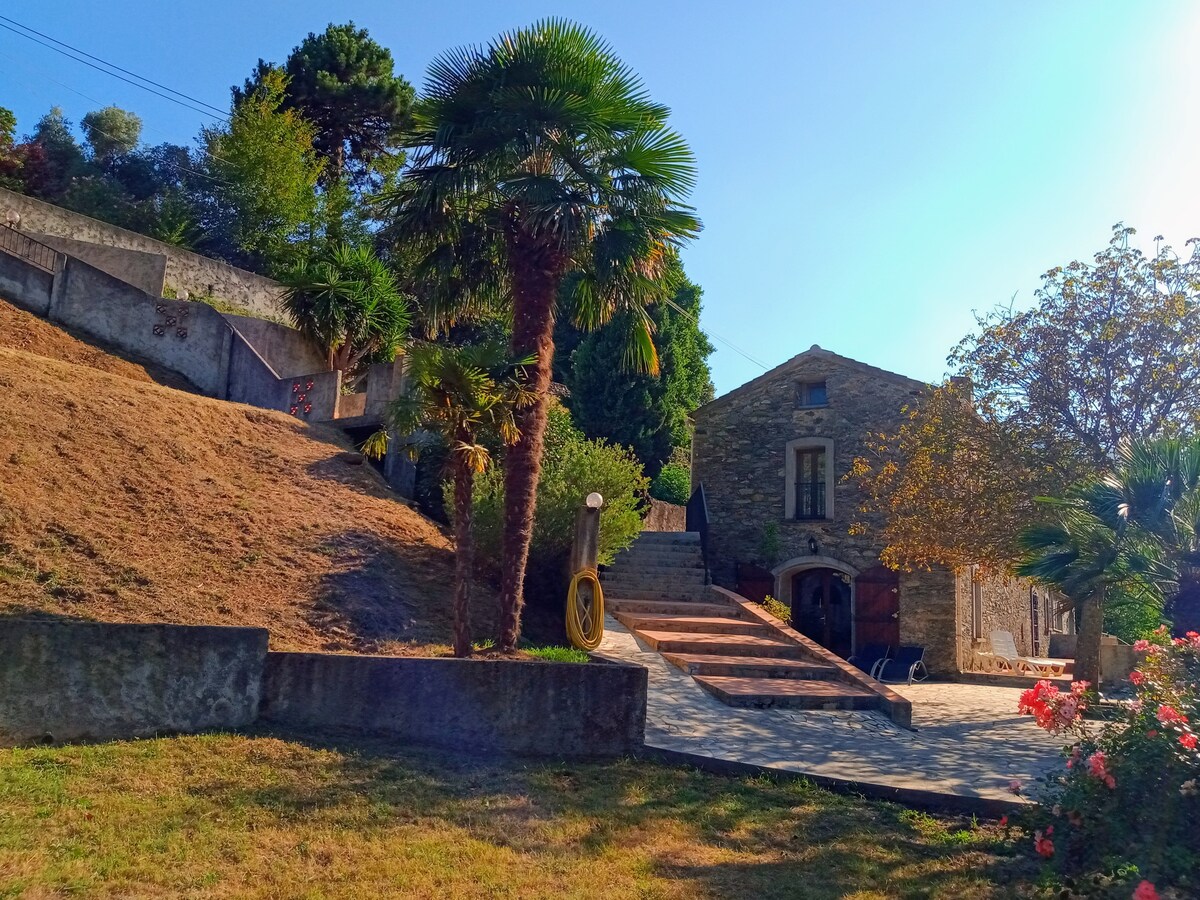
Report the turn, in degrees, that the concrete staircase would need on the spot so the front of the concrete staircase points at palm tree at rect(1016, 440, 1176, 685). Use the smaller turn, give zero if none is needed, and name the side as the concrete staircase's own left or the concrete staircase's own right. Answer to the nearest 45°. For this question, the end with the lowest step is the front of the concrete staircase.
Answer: approximately 45° to the concrete staircase's own left

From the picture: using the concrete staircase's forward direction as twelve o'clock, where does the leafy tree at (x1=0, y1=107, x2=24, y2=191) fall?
The leafy tree is roughly at 4 o'clock from the concrete staircase.

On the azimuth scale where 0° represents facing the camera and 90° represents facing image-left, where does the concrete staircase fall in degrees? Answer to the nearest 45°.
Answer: approximately 0°

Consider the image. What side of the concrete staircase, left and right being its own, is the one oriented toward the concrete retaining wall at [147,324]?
right

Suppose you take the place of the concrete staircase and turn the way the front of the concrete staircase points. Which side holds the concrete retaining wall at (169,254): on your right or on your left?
on your right

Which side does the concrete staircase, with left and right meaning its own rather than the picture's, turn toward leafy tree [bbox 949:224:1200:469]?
left

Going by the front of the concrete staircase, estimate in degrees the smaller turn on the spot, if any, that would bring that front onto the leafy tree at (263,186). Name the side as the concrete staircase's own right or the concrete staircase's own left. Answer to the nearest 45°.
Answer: approximately 135° to the concrete staircase's own right

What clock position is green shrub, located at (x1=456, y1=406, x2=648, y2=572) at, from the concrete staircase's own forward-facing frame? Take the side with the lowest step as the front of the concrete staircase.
The green shrub is roughly at 5 o'clock from the concrete staircase.

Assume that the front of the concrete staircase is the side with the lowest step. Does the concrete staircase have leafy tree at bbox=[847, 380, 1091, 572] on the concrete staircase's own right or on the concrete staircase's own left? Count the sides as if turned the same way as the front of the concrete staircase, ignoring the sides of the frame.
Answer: on the concrete staircase's own left
